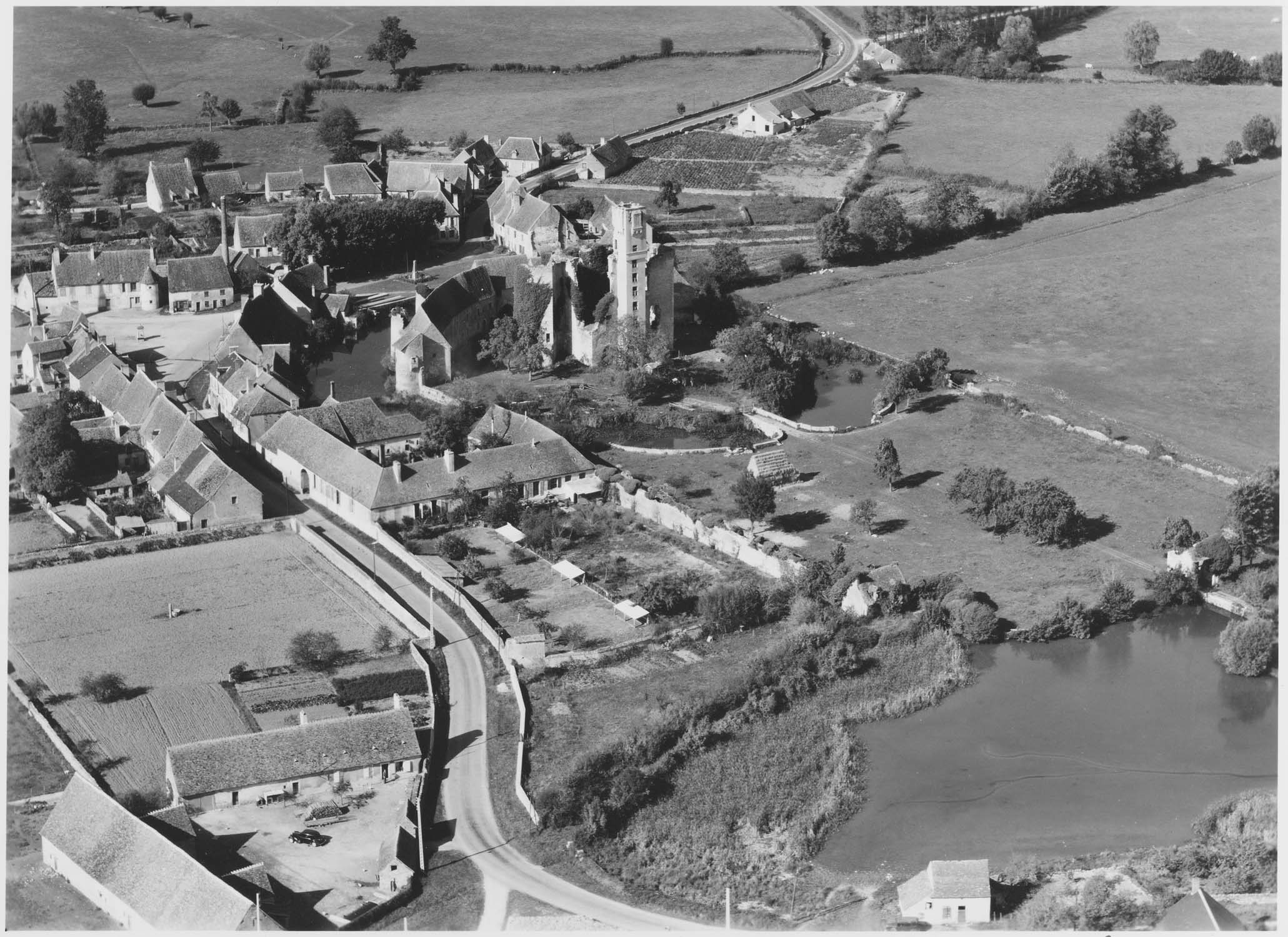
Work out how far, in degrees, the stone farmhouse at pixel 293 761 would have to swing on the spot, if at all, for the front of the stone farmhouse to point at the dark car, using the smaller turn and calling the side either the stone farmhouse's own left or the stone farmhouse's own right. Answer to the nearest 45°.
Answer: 0° — it already faces it

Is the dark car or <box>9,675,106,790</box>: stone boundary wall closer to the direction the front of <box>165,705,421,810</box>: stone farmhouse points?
the dark car

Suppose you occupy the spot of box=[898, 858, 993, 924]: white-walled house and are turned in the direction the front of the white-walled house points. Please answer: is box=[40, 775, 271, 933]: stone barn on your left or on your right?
on your right

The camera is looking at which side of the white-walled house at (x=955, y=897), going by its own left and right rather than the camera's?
front

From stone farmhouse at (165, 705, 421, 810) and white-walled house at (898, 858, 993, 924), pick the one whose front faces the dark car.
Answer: the stone farmhouse

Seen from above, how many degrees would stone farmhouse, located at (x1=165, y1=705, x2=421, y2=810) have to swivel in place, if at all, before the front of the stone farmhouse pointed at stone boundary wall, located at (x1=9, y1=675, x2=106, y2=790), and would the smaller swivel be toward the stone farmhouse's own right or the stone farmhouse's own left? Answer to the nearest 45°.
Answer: approximately 135° to the stone farmhouse's own right

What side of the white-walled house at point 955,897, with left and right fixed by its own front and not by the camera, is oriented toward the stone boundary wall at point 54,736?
right

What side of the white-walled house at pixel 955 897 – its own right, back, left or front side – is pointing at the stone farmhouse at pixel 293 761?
right

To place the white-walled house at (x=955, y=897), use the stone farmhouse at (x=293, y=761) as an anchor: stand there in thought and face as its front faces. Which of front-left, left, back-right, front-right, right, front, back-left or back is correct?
front-left

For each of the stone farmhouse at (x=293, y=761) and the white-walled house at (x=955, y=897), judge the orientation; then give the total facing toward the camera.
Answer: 2

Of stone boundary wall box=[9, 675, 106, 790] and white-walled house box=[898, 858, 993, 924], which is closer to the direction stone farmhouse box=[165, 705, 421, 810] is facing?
the white-walled house

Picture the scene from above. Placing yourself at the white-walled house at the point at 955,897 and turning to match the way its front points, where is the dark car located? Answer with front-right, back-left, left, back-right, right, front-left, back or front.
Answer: right
